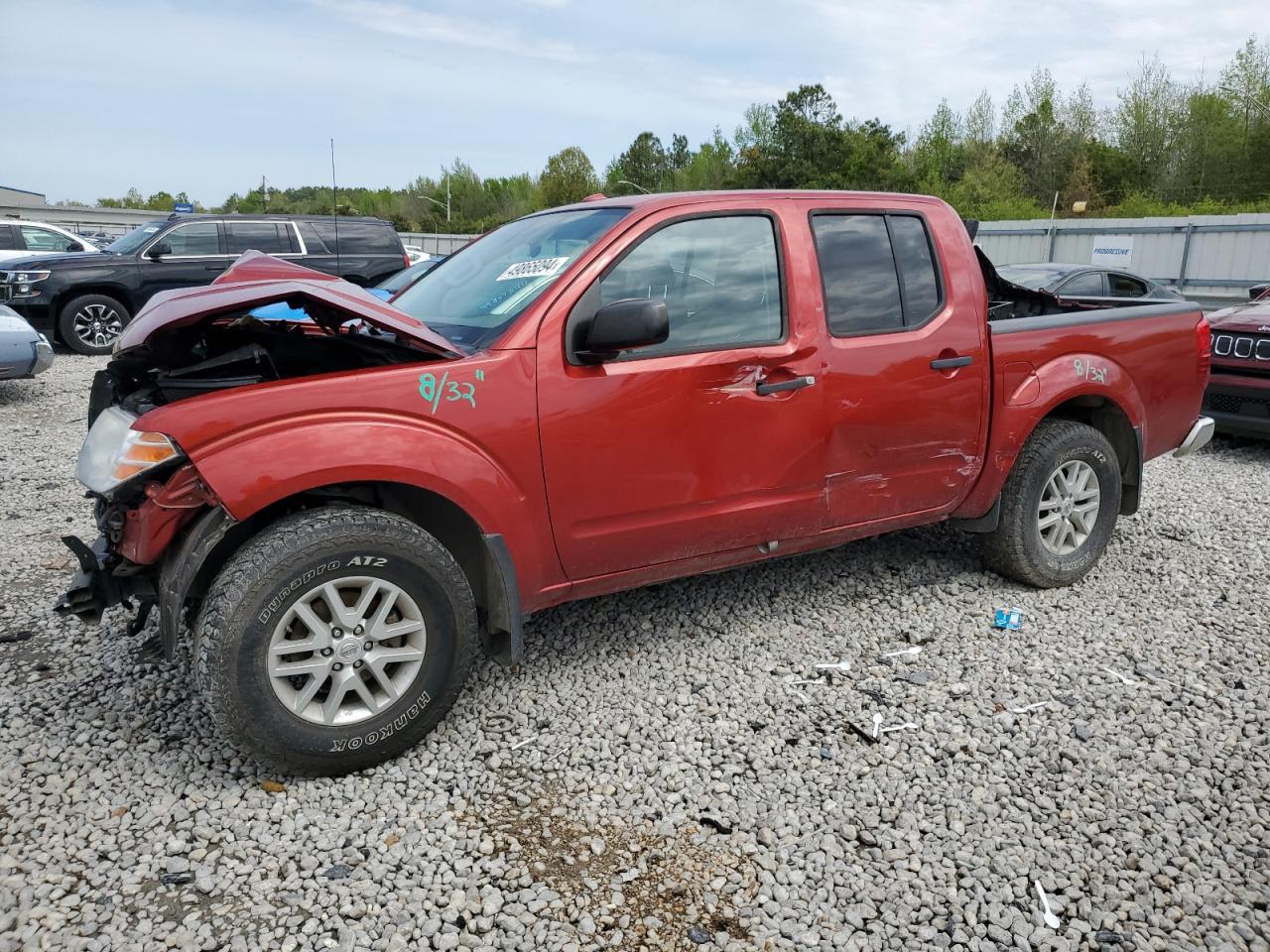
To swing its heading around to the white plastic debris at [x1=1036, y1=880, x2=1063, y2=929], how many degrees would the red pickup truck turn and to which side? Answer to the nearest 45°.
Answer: approximately 90° to its left

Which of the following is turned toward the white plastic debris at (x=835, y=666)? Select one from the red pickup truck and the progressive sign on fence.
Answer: the progressive sign on fence

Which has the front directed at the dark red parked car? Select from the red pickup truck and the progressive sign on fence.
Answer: the progressive sign on fence

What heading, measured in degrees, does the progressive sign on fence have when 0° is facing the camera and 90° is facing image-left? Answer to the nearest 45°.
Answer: approximately 0°

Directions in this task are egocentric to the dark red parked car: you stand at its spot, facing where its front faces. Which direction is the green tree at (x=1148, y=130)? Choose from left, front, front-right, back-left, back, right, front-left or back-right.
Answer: back-right

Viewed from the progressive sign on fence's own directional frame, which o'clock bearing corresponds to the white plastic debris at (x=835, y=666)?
The white plastic debris is roughly at 12 o'clock from the progressive sign on fence.

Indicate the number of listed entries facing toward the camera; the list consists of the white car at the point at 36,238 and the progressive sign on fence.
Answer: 1
